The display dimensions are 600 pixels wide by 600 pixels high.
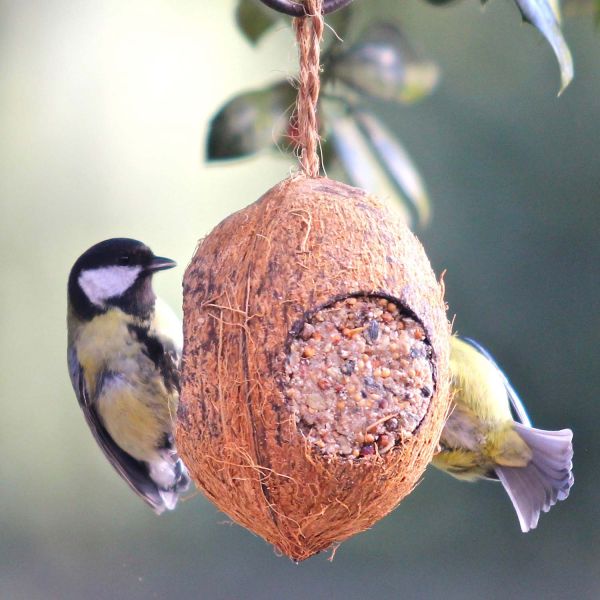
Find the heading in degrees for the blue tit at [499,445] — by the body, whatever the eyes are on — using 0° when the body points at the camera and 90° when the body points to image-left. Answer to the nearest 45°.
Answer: approximately 90°

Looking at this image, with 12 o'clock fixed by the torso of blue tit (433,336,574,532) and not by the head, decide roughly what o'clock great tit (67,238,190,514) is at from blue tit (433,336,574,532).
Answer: great tit (67,238,190,514) is roughly at 12 o'clock from blue tit (433,336,574,532).
